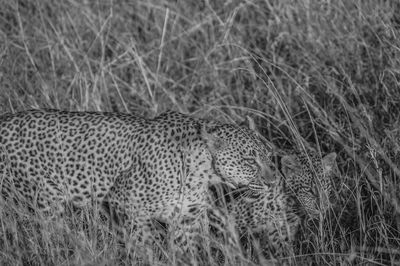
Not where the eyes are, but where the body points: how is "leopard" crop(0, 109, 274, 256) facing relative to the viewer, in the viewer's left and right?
facing to the right of the viewer

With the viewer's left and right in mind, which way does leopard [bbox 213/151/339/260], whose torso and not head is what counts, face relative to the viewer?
facing the viewer and to the right of the viewer

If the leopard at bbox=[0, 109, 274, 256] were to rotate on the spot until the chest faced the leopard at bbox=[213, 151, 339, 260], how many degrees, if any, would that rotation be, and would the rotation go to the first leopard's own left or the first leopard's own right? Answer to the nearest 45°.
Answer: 0° — it already faces it

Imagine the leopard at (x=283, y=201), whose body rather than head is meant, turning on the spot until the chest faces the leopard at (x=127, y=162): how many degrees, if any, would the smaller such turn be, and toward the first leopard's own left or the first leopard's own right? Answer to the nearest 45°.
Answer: approximately 135° to the first leopard's own right

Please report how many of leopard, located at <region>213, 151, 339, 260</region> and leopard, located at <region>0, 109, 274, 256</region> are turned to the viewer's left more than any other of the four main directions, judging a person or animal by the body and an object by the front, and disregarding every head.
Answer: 0
